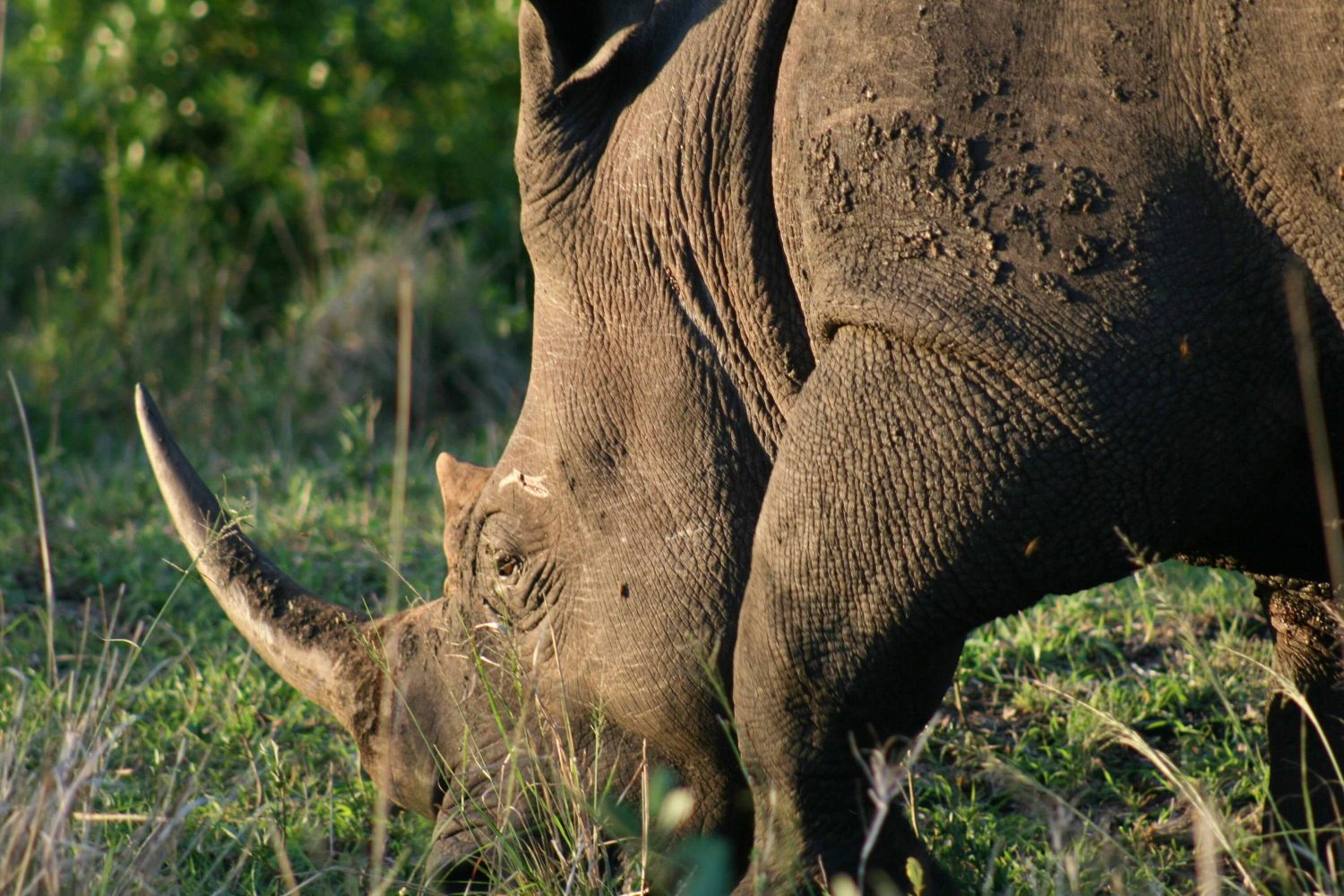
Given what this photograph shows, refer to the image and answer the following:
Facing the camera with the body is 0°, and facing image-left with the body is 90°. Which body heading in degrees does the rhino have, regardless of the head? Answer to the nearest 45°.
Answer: approximately 90°
